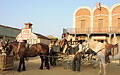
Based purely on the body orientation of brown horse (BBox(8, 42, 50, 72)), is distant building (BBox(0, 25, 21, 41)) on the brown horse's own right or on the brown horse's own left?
on the brown horse's own right

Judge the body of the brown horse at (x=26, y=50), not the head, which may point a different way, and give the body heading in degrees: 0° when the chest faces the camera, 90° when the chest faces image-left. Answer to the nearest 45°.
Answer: approximately 90°

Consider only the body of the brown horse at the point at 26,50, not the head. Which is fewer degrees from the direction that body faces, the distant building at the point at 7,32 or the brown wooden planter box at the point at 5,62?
the brown wooden planter box

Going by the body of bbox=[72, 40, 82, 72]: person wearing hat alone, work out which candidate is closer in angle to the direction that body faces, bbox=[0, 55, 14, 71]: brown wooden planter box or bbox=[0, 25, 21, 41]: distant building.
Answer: the brown wooden planter box

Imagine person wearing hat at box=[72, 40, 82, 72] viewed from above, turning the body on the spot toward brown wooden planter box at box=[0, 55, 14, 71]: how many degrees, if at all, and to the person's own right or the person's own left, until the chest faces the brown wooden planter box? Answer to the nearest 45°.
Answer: approximately 45° to the person's own right
